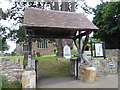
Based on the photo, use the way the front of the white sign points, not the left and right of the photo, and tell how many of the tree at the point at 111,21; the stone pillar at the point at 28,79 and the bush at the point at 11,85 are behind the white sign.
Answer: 1

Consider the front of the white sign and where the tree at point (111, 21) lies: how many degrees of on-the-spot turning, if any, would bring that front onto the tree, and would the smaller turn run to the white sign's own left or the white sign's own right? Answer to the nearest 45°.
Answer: approximately 180°

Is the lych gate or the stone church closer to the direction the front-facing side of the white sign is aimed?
the lych gate

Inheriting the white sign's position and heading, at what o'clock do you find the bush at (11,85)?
The bush is roughly at 1 o'clock from the white sign.

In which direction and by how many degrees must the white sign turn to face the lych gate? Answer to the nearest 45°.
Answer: approximately 45° to its right

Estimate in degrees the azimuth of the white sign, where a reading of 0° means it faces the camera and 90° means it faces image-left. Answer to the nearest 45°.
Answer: approximately 0°

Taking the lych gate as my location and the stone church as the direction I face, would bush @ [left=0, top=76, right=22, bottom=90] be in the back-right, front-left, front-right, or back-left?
back-left

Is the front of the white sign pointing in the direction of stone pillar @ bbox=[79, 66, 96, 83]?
yes

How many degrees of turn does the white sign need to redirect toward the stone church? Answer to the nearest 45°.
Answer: approximately 135° to its right

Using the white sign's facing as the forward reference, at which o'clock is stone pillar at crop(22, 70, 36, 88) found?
The stone pillar is roughly at 1 o'clock from the white sign.
